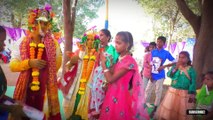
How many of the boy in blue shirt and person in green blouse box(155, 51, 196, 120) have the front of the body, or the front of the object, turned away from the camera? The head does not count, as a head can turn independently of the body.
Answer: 0

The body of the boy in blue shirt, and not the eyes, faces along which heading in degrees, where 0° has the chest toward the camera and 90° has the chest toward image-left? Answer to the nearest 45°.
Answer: approximately 45°

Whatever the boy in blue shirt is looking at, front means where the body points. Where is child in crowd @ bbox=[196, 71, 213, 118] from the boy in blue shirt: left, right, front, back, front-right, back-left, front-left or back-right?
left

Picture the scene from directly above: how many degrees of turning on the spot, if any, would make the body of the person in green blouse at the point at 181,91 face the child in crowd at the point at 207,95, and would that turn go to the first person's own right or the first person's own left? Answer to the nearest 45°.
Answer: approximately 135° to the first person's own left

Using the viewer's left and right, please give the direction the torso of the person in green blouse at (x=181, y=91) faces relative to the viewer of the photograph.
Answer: facing the viewer and to the left of the viewer

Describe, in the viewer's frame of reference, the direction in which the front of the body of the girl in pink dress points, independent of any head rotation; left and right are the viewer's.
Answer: facing to the left of the viewer

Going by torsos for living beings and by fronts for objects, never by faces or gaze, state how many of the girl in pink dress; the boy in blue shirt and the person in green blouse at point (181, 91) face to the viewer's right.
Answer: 0

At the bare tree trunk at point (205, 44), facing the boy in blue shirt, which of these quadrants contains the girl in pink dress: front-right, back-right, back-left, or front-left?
front-left

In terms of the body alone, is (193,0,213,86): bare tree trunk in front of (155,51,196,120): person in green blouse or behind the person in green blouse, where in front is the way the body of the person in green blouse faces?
behind

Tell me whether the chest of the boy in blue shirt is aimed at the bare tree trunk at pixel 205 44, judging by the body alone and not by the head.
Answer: no

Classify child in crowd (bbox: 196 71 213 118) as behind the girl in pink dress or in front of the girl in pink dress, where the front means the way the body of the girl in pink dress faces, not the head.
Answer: behind

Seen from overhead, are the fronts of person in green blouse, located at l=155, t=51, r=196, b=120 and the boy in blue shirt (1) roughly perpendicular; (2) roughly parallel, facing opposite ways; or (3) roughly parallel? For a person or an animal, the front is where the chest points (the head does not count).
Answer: roughly parallel
